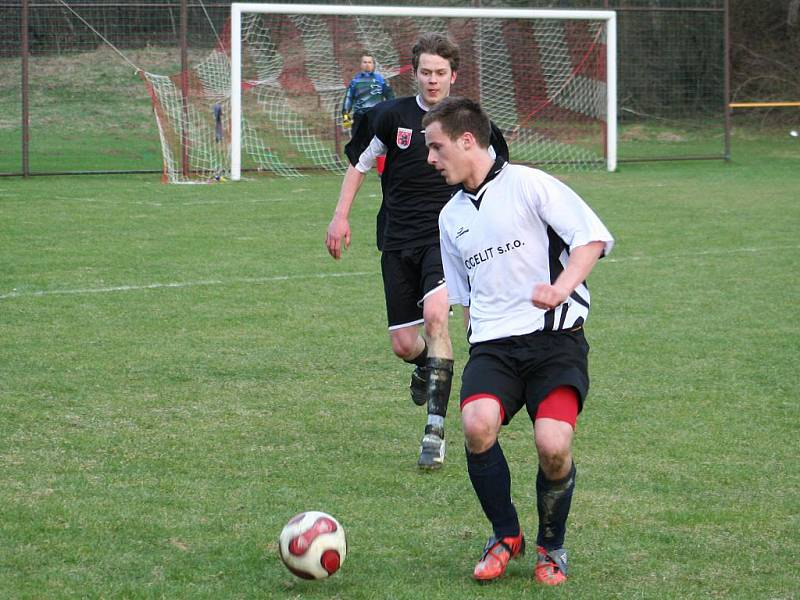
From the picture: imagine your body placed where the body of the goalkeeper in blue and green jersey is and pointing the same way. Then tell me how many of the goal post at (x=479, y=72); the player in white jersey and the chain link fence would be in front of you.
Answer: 1

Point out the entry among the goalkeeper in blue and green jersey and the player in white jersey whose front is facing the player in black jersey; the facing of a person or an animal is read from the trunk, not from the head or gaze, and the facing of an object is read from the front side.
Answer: the goalkeeper in blue and green jersey

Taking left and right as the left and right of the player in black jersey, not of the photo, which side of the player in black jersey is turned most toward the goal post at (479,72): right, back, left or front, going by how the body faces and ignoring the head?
back

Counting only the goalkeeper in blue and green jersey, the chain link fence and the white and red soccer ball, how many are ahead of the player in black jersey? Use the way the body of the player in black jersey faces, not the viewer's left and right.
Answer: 1

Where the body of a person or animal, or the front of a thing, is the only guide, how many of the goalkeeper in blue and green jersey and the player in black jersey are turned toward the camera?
2

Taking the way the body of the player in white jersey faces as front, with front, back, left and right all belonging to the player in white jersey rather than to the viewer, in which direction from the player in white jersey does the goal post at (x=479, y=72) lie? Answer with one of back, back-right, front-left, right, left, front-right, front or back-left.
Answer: back-right

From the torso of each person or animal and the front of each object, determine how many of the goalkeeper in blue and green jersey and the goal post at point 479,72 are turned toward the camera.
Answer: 2

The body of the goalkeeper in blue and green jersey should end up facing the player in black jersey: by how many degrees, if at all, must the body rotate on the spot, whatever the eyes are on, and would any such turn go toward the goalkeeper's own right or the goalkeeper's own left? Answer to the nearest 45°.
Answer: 0° — they already face them

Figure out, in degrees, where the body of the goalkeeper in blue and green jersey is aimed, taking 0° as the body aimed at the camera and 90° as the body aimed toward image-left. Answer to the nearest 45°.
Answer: approximately 0°
